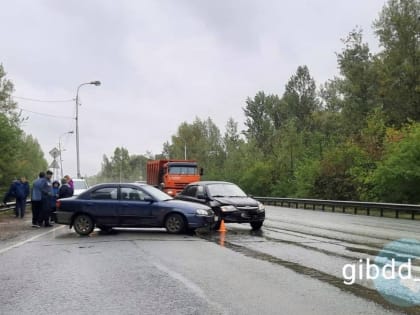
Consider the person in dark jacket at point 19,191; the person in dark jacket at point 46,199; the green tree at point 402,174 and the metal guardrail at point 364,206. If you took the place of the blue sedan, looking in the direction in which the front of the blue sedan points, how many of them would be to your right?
0

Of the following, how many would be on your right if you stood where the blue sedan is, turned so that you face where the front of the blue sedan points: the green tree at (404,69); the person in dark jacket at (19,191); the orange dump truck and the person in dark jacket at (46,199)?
0

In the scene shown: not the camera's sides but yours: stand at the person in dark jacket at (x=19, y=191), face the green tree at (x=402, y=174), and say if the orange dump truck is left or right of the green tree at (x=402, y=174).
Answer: left

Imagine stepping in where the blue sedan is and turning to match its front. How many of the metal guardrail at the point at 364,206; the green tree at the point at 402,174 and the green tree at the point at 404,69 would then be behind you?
0

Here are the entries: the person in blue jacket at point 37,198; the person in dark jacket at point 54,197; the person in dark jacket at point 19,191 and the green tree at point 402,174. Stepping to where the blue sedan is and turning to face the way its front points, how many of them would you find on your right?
0

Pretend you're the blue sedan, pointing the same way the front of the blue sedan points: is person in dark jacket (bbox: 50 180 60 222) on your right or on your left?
on your left

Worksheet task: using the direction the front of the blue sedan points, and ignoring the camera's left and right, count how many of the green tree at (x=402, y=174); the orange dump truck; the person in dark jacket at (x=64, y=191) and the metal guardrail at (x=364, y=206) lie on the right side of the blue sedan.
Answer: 0

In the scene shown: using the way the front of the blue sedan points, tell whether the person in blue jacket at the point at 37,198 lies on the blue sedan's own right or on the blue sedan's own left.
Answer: on the blue sedan's own left

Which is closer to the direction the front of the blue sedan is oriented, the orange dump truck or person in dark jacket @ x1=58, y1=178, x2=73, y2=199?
the orange dump truck

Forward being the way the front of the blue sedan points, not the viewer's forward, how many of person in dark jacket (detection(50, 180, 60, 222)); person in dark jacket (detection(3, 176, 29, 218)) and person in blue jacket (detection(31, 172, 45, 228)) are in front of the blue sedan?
0

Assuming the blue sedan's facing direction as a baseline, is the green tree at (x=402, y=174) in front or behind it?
in front

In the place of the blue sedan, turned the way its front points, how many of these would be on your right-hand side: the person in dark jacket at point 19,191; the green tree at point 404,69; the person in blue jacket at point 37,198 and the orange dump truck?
0

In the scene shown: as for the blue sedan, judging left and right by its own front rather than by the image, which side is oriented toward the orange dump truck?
left

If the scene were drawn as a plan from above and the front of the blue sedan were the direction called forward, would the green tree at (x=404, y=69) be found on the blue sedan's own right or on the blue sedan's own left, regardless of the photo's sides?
on the blue sedan's own left

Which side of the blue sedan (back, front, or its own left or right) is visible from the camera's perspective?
right

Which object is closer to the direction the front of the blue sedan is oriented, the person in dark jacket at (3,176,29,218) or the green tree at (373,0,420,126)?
the green tree

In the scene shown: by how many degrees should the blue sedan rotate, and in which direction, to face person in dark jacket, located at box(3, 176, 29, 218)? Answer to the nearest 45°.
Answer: approximately 135° to its left

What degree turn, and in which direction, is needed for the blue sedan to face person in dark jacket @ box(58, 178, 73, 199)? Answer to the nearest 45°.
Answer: approximately 135° to its left

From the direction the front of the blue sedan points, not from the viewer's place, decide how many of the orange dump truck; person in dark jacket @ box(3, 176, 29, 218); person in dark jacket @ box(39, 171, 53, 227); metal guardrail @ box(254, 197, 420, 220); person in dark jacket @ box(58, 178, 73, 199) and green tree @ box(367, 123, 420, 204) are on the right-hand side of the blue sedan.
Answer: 0
